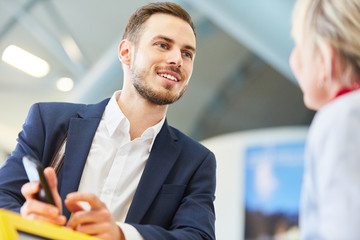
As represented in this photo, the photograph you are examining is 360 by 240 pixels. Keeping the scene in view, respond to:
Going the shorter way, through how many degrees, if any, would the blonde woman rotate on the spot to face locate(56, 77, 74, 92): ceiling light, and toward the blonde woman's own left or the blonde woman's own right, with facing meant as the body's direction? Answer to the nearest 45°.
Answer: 0° — they already face it

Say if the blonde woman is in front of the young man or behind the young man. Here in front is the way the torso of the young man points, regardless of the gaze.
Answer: in front

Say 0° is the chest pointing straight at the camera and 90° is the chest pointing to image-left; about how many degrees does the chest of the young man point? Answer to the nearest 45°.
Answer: approximately 0°

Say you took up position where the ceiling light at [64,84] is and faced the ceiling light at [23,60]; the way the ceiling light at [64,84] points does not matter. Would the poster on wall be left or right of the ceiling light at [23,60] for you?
left

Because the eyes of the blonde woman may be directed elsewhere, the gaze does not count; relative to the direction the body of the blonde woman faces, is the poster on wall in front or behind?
in front

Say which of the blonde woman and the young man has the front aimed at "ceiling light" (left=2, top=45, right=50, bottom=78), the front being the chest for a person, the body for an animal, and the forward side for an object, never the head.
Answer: the blonde woman

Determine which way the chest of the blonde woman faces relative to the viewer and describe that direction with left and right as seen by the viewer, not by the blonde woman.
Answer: facing away from the viewer and to the left of the viewer

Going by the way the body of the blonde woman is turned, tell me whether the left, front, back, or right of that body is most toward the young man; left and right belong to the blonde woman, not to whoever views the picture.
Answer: front

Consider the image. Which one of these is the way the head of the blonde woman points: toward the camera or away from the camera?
away from the camera

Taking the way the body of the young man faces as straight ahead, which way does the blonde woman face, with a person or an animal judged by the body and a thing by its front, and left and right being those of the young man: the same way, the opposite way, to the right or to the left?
the opposite way

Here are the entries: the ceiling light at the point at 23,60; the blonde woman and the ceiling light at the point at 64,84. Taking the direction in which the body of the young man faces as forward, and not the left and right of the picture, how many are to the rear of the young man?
2

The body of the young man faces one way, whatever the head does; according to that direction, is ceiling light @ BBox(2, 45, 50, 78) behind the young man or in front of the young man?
behind

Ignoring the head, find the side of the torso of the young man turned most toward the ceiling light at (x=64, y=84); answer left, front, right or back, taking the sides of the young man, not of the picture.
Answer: back

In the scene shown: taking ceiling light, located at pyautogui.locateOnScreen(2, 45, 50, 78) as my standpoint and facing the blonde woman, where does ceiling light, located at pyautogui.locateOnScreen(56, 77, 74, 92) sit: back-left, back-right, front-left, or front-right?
back-left

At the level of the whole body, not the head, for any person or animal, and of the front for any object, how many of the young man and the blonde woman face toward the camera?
1
